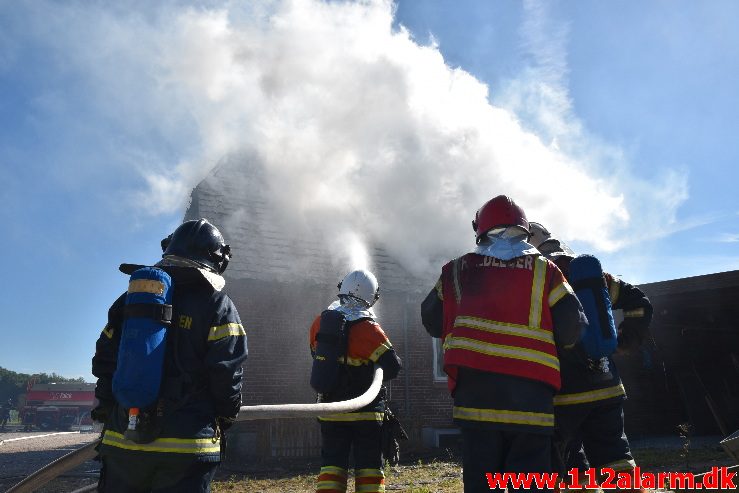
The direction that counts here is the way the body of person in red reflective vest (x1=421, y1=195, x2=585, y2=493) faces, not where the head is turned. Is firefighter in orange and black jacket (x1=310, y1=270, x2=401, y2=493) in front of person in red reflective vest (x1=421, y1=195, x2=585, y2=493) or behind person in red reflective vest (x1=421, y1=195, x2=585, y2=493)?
in front

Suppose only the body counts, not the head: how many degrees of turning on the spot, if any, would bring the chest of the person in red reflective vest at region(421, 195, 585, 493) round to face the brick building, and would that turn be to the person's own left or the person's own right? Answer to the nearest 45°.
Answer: approximately 45° to the person's own left

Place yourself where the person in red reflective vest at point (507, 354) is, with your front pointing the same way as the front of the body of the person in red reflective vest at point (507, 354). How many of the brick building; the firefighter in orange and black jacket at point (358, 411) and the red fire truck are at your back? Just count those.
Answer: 0

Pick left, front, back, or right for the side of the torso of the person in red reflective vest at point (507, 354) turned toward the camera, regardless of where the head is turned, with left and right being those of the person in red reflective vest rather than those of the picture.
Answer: back

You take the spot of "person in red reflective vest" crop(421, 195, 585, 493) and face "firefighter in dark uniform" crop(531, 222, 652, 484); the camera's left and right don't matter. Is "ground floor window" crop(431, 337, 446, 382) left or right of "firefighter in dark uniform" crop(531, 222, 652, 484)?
left

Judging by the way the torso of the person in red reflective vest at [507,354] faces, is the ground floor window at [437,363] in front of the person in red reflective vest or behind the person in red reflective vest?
in front

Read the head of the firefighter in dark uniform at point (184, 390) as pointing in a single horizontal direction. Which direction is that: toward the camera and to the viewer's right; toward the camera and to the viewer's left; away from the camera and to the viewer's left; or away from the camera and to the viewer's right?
away from the camera and to the viewer's right

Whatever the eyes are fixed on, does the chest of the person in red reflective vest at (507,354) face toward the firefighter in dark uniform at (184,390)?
no

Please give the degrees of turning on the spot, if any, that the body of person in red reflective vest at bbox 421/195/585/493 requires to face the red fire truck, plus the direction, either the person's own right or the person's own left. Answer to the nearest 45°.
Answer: approximately 45° to the person's own left

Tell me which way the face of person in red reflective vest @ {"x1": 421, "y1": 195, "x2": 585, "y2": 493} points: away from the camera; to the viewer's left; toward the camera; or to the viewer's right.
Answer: away from the camera
